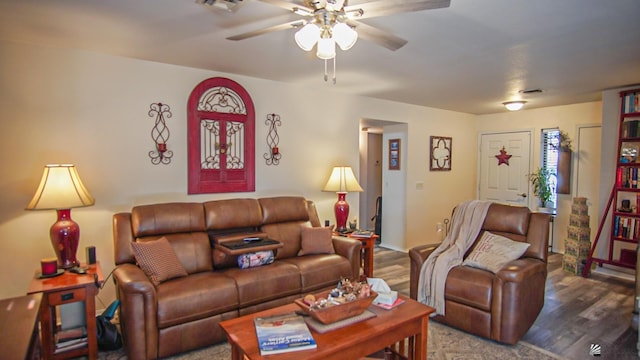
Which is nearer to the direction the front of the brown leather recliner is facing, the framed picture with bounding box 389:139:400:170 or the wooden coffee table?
the wooden coffee table

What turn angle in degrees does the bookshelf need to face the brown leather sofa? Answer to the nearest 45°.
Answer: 0° — it already faces it

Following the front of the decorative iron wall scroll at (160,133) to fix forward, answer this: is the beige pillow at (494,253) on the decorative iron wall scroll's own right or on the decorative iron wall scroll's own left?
on the decorative iron wall scroll's own left

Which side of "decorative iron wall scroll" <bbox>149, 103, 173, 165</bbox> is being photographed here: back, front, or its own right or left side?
front

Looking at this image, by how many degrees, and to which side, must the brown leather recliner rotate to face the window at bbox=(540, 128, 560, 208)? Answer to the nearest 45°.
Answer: approximately 135° to its right

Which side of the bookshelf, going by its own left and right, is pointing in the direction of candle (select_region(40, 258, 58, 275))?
front

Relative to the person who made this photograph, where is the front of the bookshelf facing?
facing the viewer and to the left of the viewer

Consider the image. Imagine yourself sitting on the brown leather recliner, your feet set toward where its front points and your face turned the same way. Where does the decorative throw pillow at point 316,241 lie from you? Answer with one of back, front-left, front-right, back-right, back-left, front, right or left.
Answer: front-right

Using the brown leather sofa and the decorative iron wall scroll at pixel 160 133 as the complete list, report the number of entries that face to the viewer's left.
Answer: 0

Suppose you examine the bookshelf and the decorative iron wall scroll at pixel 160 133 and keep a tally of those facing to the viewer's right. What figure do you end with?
0

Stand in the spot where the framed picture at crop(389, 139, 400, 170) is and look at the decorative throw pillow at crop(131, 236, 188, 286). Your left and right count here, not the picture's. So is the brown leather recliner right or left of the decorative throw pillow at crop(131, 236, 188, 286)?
left

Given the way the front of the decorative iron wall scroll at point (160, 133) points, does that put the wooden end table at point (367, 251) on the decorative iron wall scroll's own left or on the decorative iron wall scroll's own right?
on the decorative iron wall scroll's own left

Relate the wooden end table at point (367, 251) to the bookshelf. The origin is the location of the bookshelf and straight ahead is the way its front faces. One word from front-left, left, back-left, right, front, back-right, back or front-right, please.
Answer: front

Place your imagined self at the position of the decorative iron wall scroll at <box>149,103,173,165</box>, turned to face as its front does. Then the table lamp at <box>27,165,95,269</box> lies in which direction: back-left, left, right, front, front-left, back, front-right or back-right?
front-right

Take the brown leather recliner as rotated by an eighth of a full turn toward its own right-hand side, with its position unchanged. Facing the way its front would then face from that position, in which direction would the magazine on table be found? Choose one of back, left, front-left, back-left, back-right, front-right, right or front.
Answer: front-left
